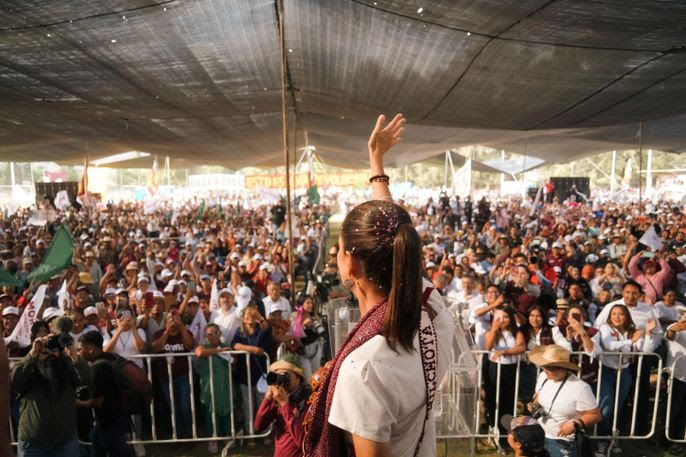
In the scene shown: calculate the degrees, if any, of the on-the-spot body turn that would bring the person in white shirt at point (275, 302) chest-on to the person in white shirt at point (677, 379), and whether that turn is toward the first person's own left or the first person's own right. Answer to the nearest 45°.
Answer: approximately 45° to the first person's own left

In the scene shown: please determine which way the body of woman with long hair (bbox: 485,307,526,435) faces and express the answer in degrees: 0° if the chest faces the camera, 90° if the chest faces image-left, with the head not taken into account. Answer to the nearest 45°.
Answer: approximately 0°

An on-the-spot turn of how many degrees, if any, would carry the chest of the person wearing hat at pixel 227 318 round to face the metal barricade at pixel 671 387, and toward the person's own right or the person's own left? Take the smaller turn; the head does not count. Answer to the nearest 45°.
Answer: approximately 45° to the person's own left

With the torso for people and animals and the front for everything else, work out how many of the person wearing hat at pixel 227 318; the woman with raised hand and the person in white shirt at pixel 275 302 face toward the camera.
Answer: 2

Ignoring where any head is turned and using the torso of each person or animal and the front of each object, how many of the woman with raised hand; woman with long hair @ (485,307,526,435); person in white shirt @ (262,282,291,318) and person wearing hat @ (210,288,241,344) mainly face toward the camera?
3

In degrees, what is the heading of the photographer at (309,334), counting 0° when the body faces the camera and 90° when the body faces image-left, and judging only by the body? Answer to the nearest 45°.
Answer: approximately 315°

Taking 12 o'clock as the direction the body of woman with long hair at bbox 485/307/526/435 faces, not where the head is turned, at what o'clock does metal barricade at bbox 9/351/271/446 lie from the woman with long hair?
The metal barricade is roughly at 2 o'clock from the woman with long hair.
